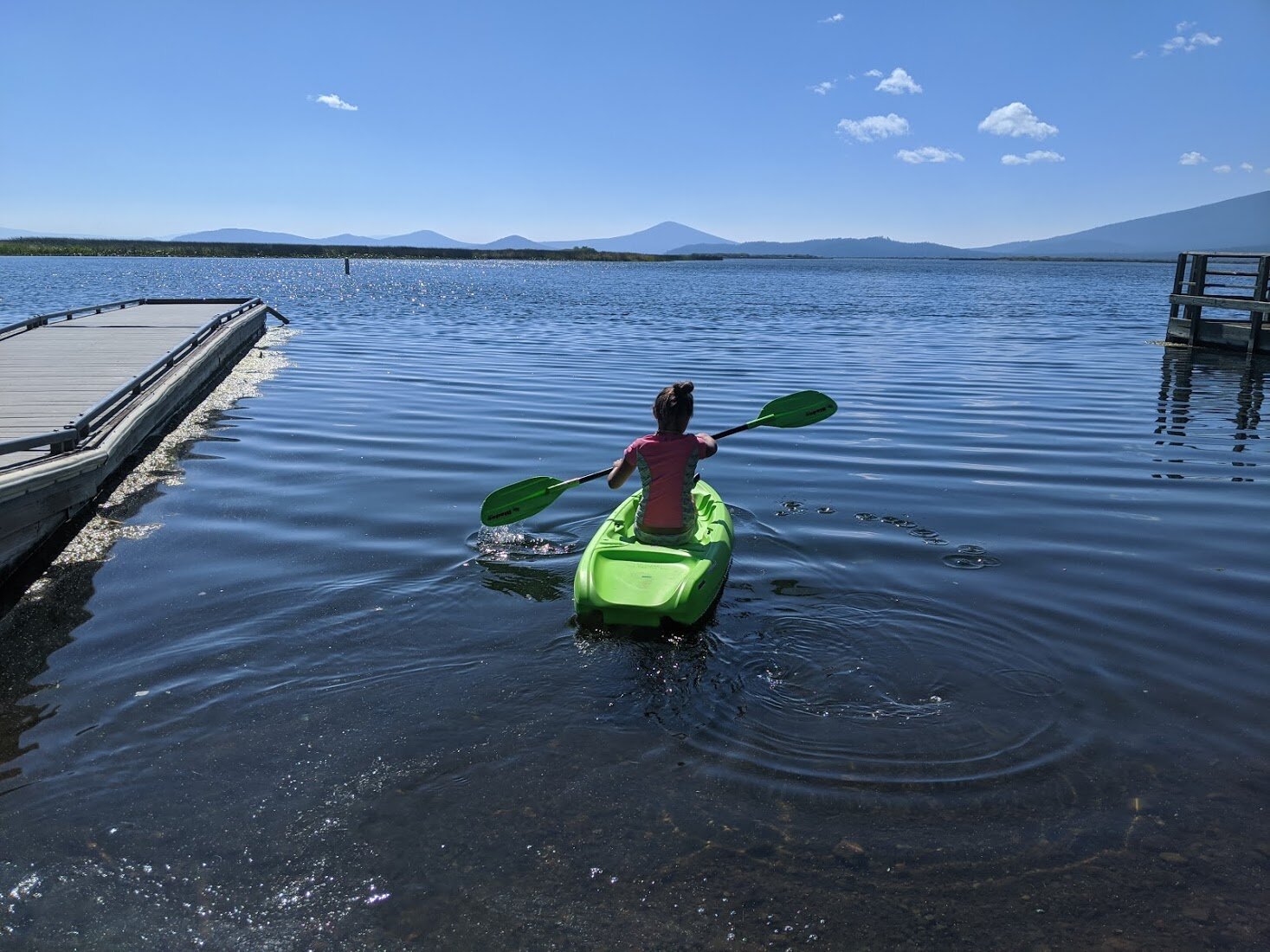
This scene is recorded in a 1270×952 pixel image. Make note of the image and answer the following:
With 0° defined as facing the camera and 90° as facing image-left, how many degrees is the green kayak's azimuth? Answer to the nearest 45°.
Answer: approximately 180°

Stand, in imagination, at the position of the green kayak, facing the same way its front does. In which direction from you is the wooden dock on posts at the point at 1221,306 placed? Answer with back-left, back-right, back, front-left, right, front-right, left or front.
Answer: front-right

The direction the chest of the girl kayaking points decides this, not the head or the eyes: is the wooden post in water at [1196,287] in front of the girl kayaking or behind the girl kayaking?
in front

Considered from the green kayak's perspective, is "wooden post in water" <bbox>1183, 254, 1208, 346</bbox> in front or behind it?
in front

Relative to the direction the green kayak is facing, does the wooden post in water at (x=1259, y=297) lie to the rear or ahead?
ahead

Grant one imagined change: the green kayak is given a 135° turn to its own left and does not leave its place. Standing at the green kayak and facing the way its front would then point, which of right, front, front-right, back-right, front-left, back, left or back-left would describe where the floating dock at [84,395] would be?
right

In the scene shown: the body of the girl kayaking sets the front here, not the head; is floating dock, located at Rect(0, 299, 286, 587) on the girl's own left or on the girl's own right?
on the girl's own left

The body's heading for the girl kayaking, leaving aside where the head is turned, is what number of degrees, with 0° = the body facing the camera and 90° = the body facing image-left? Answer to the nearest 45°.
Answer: approximately 180°

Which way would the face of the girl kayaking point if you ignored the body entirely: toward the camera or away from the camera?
away from the camera
